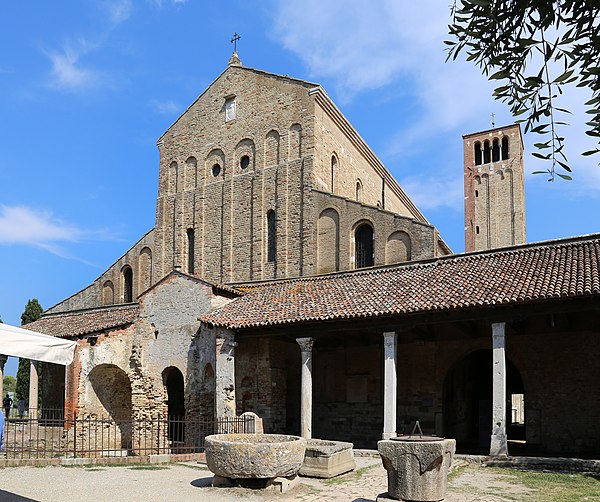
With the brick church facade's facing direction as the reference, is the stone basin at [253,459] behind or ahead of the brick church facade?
ahead

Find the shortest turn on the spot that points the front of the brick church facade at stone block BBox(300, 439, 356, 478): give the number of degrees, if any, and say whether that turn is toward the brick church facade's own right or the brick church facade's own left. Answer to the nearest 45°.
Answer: approximately 45° to the brick church facade's own left

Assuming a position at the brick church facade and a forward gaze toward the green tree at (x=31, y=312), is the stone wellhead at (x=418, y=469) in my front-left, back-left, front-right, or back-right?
back-left

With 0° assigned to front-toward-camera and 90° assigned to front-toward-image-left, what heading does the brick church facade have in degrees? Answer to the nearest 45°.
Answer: approximately 45°

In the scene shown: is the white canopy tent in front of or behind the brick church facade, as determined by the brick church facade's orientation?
in front

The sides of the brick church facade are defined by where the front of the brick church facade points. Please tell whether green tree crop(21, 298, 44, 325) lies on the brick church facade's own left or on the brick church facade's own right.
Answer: on the brick church facade's own right

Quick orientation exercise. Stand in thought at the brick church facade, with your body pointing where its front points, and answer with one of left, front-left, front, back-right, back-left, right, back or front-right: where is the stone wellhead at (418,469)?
front-left
